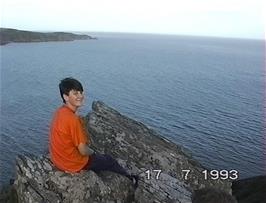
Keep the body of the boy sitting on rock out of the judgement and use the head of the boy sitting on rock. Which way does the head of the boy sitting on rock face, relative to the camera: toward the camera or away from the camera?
toward the camera

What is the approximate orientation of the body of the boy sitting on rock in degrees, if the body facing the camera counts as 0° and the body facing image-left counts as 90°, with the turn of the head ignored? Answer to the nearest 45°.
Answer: approximately 270°
